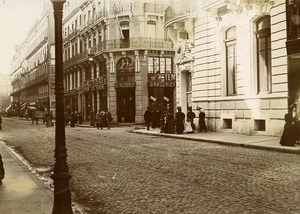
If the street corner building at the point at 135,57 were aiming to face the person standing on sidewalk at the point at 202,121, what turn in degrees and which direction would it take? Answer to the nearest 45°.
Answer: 0° — it already faces them

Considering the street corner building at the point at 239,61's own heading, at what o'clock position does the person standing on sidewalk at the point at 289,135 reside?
The person standing on sidewalk is roughly at 10 o'clock from the street corner building.

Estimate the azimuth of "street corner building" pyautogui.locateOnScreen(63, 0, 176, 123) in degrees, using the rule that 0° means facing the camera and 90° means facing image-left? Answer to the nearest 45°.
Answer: approximately 0°

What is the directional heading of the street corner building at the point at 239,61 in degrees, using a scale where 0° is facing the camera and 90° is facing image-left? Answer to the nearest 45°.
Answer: approximately 45°

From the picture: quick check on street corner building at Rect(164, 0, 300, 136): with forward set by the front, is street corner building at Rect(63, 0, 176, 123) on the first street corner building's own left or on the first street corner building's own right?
on the first street corner building's own right

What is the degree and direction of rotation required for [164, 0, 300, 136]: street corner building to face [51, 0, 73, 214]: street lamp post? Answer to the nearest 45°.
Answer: approximately 45° to its left

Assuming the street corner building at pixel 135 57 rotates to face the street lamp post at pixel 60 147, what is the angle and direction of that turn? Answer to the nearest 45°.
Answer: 0° — it already faces it
